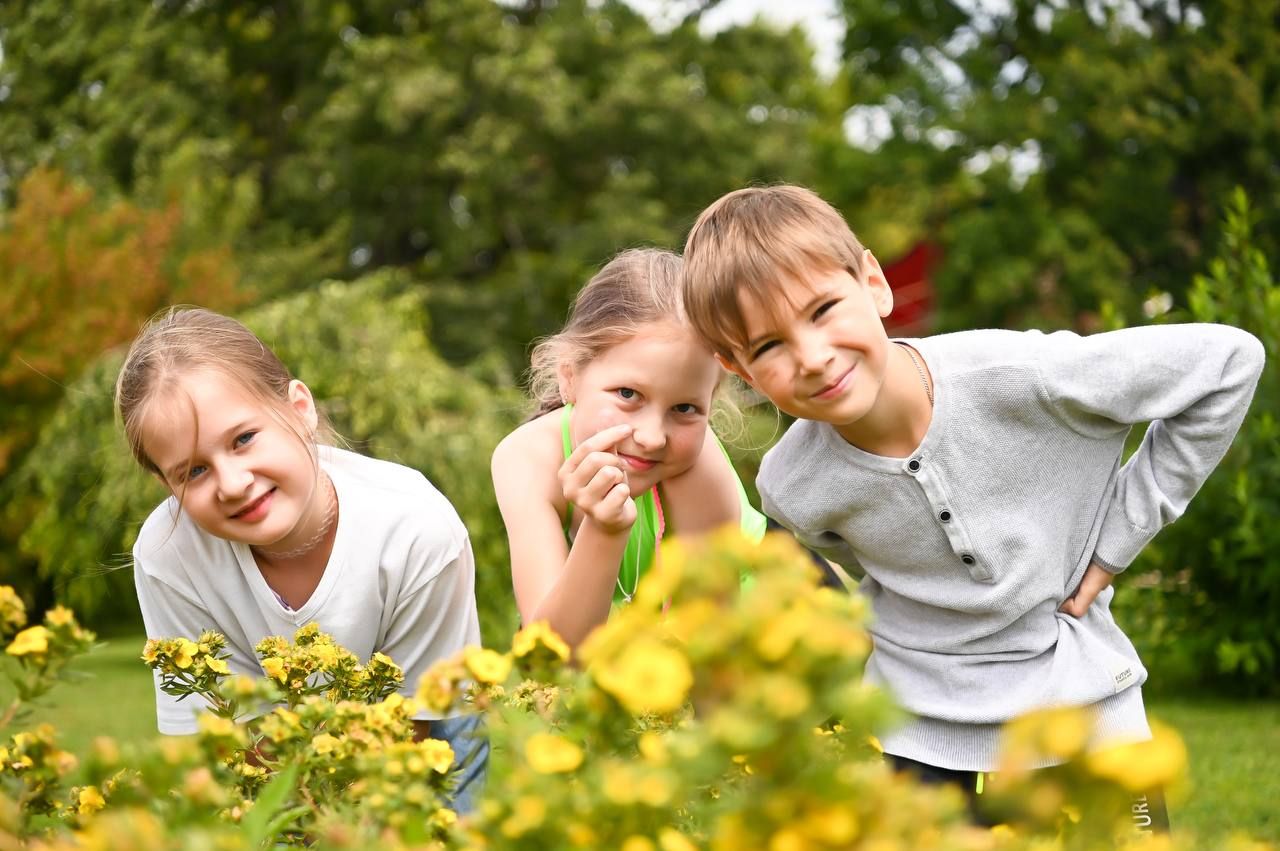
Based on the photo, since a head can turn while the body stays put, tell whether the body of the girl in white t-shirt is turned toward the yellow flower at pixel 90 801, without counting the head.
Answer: yes

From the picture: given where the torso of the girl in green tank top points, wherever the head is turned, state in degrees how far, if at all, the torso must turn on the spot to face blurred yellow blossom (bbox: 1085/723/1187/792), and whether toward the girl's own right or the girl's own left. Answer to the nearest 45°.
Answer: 0° — they already face it

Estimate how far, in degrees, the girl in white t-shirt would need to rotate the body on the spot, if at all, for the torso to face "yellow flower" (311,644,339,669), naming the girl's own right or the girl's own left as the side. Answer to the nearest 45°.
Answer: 0° — they already face it

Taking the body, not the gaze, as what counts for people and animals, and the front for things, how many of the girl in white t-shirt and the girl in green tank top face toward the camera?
2
